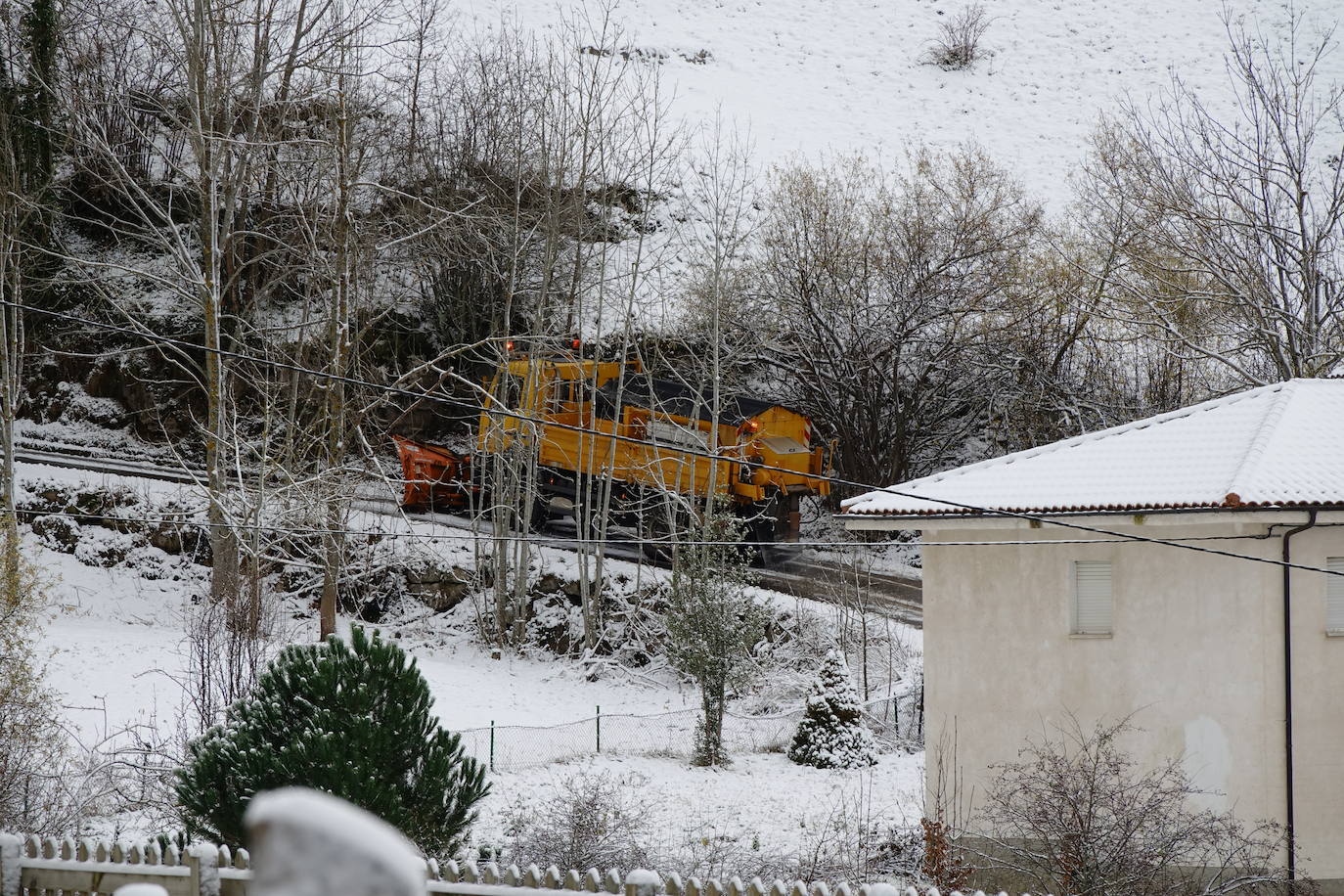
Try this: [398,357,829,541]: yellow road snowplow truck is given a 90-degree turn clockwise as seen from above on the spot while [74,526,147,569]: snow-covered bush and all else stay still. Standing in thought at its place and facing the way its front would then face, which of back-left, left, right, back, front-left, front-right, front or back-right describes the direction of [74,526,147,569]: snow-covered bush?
back-left

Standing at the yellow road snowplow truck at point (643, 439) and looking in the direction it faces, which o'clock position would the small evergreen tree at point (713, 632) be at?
The small evergreen tree is roughly at 7 o'clock from the yellow road snowplow truck.

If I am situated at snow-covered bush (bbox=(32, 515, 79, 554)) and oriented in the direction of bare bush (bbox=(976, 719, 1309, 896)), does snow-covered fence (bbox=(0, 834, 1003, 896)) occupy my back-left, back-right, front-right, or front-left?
front-right

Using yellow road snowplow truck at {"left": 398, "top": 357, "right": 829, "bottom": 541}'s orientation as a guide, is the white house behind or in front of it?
behind

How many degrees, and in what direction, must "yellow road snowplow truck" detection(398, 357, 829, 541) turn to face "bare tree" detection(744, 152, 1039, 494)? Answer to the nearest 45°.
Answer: approximately 90° to its right

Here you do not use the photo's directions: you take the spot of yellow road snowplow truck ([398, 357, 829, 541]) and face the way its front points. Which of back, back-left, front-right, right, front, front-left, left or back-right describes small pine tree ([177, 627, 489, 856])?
back-left

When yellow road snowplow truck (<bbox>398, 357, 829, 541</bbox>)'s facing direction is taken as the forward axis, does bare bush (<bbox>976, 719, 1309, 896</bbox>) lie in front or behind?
behind

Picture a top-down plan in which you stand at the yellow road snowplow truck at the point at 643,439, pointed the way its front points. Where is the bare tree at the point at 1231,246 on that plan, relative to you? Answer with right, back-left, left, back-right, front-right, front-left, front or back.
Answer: back-right

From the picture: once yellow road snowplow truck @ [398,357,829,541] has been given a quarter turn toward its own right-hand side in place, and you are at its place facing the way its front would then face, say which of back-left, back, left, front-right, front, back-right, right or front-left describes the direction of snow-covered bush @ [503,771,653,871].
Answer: back-right

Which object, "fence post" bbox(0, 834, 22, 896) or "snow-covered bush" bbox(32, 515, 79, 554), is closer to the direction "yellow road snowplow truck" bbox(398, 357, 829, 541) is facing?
the snow-covered bush

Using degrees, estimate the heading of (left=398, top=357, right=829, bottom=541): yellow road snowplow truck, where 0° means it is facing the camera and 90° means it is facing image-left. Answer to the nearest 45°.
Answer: approximately 135°

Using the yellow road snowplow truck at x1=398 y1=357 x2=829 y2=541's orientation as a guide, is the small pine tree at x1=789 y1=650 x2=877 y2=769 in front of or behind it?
behind

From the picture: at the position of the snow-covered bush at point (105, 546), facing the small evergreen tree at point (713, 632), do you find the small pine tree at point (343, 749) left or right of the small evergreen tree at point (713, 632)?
right

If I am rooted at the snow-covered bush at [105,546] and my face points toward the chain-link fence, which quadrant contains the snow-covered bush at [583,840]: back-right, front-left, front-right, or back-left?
front-right
